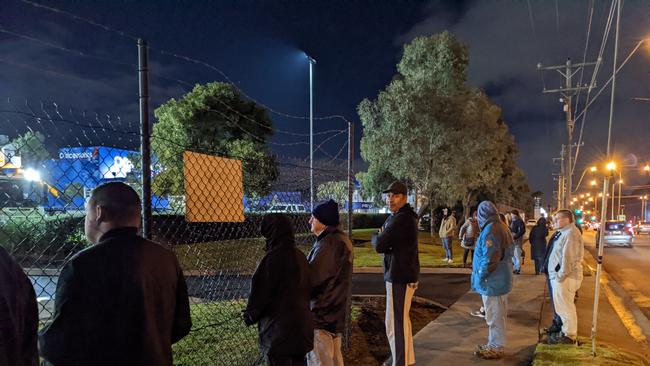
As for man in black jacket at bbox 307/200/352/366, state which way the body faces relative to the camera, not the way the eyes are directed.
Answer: to the viewer's left

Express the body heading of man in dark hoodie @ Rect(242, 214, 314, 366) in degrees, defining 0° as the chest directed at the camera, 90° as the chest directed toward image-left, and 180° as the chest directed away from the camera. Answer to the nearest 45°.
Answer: approximately 135°

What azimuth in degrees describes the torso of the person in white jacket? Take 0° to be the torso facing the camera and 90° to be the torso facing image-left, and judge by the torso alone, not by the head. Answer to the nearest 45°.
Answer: approximately 90°

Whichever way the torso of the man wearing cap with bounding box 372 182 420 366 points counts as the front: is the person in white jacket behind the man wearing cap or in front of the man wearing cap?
behind

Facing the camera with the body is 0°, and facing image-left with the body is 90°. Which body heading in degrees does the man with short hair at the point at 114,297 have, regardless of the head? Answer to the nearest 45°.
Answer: approximately 135°

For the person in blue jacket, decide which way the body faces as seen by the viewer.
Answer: to the viewer's left

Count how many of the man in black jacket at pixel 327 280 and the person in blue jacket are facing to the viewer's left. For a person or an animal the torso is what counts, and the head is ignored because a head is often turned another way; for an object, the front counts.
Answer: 2

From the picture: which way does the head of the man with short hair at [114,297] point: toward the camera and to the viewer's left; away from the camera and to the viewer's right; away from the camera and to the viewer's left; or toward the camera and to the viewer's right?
away from the camera and to the viewer's left

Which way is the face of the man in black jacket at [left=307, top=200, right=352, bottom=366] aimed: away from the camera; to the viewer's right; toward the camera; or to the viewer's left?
to the viewer's left

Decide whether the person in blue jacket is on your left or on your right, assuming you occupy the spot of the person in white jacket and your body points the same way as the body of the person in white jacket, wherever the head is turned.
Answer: on your left
